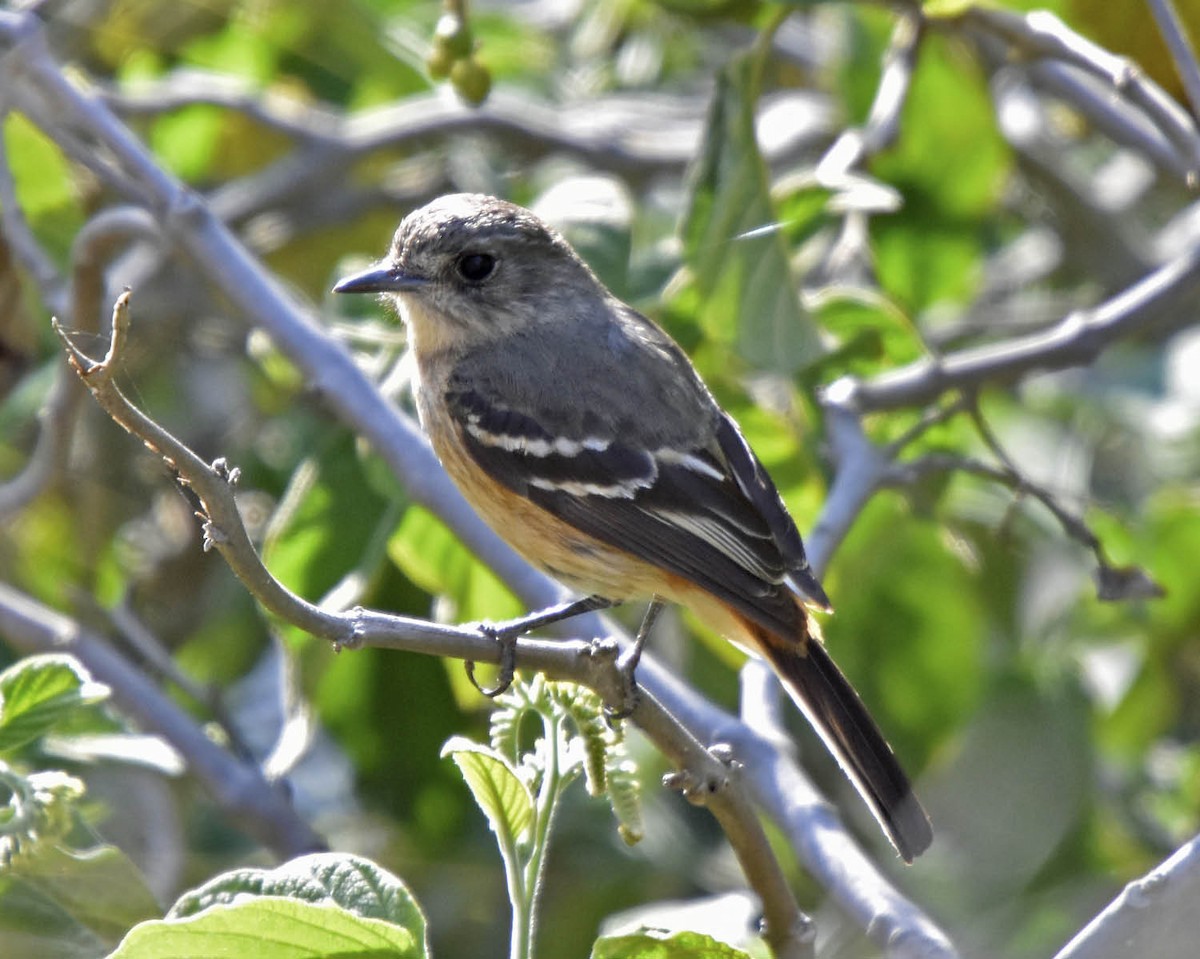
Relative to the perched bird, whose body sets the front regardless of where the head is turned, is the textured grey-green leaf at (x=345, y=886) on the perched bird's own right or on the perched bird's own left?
on the perched bird's own left

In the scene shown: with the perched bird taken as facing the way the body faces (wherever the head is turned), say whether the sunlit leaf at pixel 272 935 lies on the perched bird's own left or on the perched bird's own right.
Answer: on the perched bird's own left

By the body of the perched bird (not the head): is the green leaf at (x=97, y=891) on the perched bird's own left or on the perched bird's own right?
on the perched bird's own left

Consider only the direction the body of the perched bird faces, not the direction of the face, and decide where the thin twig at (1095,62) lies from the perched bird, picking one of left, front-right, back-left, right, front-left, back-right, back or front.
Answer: back

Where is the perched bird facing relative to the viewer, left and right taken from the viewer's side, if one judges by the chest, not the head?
facing to the left of the viewer

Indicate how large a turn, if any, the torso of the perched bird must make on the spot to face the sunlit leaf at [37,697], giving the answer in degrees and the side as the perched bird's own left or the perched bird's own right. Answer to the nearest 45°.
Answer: approximately 45° to the perched bird's own left

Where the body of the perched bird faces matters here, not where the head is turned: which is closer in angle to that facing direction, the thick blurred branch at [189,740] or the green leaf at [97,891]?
the thick blurred branch
